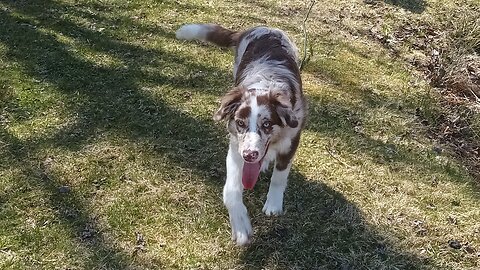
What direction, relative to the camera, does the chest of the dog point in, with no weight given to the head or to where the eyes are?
toward the camera
